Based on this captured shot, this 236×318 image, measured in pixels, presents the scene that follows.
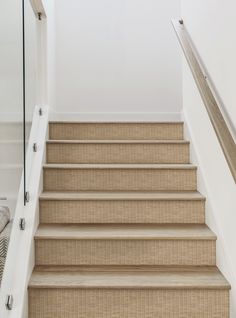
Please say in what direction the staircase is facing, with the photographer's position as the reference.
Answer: facing the viewer
